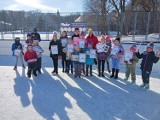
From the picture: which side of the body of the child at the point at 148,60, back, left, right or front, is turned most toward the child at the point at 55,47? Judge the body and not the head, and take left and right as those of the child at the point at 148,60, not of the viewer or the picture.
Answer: right

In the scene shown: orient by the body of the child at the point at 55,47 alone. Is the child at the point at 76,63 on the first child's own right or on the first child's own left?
on the first child's own left

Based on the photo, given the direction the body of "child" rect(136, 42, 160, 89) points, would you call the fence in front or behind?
behind

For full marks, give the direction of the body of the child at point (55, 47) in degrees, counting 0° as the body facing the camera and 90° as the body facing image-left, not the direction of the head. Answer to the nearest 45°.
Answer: approximately 0°

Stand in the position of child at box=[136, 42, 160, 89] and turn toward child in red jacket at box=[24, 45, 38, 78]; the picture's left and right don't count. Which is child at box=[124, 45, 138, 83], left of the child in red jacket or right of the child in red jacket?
right

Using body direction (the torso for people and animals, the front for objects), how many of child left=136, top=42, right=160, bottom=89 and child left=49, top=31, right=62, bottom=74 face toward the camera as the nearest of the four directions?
2

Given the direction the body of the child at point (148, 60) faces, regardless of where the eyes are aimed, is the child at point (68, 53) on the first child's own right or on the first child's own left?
on the first child's own right

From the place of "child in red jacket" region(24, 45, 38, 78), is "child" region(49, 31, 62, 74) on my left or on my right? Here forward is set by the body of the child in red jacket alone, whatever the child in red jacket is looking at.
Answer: on my left

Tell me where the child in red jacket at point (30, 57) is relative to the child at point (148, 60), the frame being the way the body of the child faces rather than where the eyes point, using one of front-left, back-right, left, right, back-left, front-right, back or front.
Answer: right

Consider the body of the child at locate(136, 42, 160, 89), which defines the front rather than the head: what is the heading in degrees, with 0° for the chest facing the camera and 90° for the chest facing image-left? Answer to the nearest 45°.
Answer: approximately 0°

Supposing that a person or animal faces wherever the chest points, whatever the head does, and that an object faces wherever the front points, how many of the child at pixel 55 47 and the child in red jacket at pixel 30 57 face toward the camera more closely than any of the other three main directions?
2

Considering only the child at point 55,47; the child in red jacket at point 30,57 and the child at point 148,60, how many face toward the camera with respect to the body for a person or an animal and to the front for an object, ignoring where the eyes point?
3
